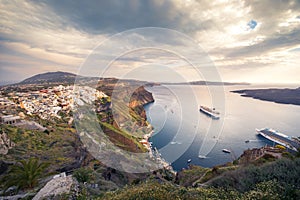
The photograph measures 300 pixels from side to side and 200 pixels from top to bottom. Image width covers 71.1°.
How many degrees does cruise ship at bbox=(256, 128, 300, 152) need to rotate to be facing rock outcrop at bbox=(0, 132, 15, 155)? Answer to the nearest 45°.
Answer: approximately 90° to its left

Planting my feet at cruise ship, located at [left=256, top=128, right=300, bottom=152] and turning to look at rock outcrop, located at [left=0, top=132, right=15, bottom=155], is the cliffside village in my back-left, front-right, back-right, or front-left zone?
front-right

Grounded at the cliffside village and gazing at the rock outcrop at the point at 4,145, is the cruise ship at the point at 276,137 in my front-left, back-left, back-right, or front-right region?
front-left

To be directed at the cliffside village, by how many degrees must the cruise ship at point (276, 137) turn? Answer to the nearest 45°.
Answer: approximately 90° to its left

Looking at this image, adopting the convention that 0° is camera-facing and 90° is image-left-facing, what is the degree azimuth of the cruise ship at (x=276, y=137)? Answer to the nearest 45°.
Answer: approximately 135°
